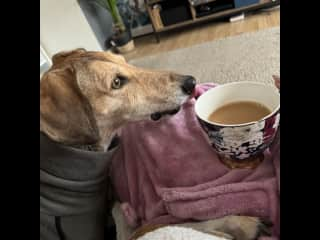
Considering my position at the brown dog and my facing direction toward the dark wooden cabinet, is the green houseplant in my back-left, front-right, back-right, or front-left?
front-left

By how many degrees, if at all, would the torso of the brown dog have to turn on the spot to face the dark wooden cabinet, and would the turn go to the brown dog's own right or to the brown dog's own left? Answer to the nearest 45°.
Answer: approximately 45° to the brown dog's own left
